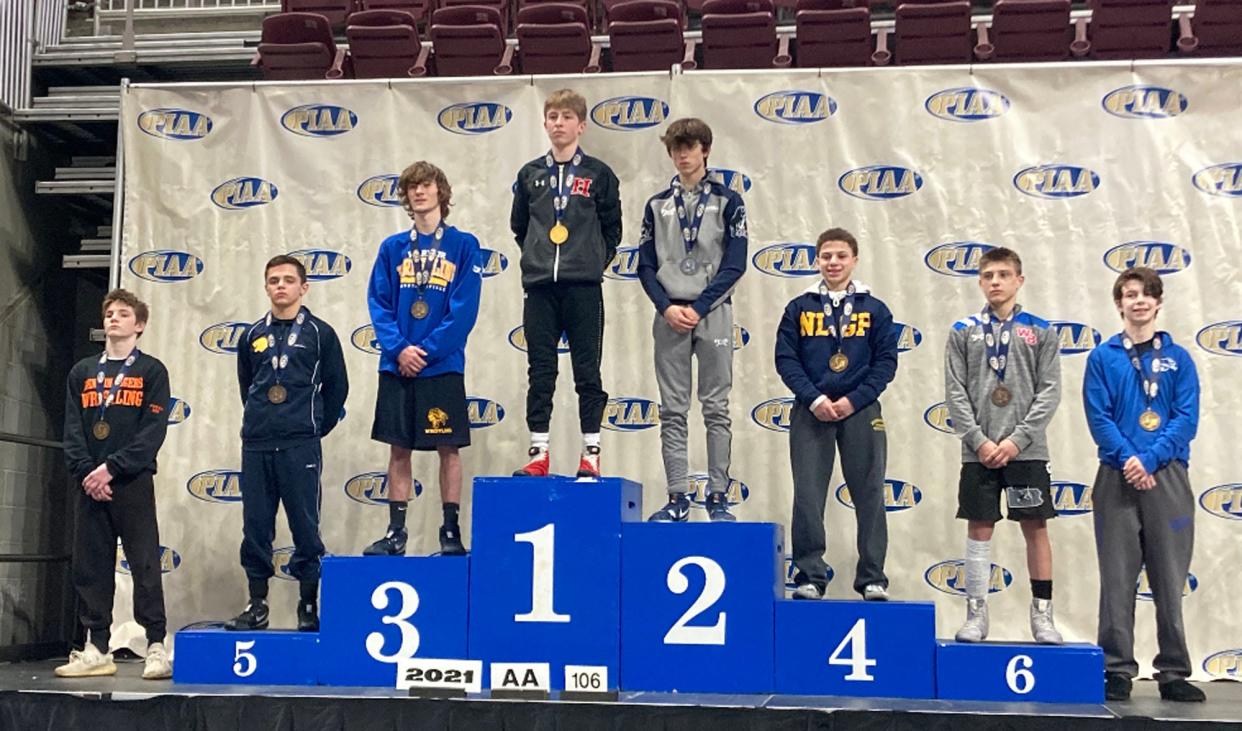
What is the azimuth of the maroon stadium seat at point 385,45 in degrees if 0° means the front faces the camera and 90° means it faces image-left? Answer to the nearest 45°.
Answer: approximately 0°

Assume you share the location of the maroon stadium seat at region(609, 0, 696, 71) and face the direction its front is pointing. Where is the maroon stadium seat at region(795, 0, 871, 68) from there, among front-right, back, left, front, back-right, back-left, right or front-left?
left

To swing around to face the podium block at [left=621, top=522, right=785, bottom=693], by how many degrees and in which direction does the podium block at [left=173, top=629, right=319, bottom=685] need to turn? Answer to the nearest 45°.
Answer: approximately 45° to its left

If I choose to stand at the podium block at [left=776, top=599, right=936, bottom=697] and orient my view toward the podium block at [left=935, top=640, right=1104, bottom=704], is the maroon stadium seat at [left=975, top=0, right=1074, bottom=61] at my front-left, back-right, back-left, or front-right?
front-left

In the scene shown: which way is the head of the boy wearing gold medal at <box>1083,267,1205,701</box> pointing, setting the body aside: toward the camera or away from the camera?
toward the camera

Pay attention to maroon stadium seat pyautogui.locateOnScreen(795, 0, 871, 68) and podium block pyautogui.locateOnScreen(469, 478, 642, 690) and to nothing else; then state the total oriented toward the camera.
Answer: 2

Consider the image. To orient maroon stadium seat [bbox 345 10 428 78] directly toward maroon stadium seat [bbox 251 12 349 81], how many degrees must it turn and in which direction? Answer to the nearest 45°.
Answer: approximately 90° to its right

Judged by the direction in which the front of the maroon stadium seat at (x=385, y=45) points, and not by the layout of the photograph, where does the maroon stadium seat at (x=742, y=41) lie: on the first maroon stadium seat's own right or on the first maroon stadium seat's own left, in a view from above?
on the first maroon stadium seat's own left

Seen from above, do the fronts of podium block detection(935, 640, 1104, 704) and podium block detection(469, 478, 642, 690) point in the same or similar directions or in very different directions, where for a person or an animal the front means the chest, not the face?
same or similar directions

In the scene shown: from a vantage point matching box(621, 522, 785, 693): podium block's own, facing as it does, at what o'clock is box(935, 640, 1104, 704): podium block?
box(935, 640, 1104, 704): podium block is roughly at 9 o'clock from box(621, 522, 785, 693): podium block.

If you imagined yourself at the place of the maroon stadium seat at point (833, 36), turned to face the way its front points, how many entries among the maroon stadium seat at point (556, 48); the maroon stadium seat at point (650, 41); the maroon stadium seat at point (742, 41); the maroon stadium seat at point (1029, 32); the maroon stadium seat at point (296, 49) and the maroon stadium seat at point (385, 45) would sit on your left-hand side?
1

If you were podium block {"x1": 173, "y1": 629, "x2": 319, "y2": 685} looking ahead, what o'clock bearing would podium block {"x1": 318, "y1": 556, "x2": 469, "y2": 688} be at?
podium block {"x1": 318, "y1": 556, "x2": 469, "y2": 688} is roughly at 10 o'clock from podium block {"x1": 173, "y1": 629, "x2": 319, "y2": 685}.

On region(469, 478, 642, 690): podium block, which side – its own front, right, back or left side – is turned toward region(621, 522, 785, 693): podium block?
left

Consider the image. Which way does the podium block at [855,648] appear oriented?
toward the camera

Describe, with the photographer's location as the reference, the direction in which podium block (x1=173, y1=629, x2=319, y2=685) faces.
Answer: facing the viewer

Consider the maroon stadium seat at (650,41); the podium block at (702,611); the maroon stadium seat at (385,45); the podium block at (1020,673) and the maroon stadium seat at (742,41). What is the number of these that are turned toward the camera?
5
